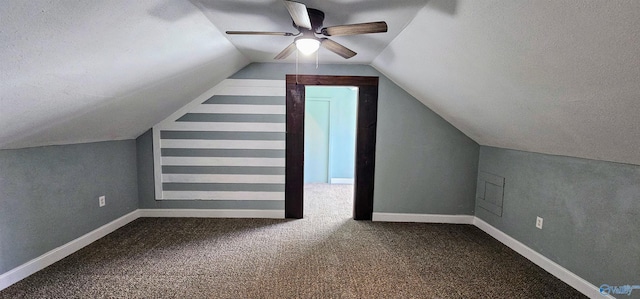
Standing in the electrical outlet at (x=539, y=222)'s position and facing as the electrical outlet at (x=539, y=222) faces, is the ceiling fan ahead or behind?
ahead

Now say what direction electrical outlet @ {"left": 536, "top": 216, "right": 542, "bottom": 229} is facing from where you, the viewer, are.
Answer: facing the viewer and to the left of the viewer
